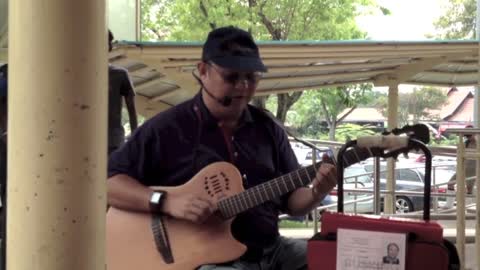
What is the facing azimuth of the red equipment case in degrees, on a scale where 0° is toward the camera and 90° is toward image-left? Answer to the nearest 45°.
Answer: approximately 0°

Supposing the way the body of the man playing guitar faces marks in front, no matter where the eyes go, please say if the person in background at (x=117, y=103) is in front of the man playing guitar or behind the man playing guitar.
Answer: behind

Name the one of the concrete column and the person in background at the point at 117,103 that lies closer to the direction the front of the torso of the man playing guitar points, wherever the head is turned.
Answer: the concrete column

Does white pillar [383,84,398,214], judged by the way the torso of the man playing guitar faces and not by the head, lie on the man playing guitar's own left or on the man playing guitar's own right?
on the man playing guitar's own left

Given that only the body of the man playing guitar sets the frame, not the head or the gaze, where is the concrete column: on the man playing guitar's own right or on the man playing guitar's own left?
on the man playing guitar's own right

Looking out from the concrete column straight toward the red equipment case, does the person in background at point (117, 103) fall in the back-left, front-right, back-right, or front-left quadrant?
front-left

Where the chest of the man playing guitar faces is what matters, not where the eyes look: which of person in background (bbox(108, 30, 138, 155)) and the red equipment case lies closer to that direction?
the red equipment case

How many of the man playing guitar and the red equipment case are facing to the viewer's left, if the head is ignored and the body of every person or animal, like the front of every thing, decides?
0

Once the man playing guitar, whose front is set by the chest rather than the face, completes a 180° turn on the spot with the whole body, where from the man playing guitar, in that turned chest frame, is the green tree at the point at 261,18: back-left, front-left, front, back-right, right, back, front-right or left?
front-right

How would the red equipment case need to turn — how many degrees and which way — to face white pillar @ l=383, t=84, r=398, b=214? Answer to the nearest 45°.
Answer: approximately 180°

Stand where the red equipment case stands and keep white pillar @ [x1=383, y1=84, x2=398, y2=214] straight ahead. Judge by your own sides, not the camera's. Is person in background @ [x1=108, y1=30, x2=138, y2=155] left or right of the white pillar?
left
